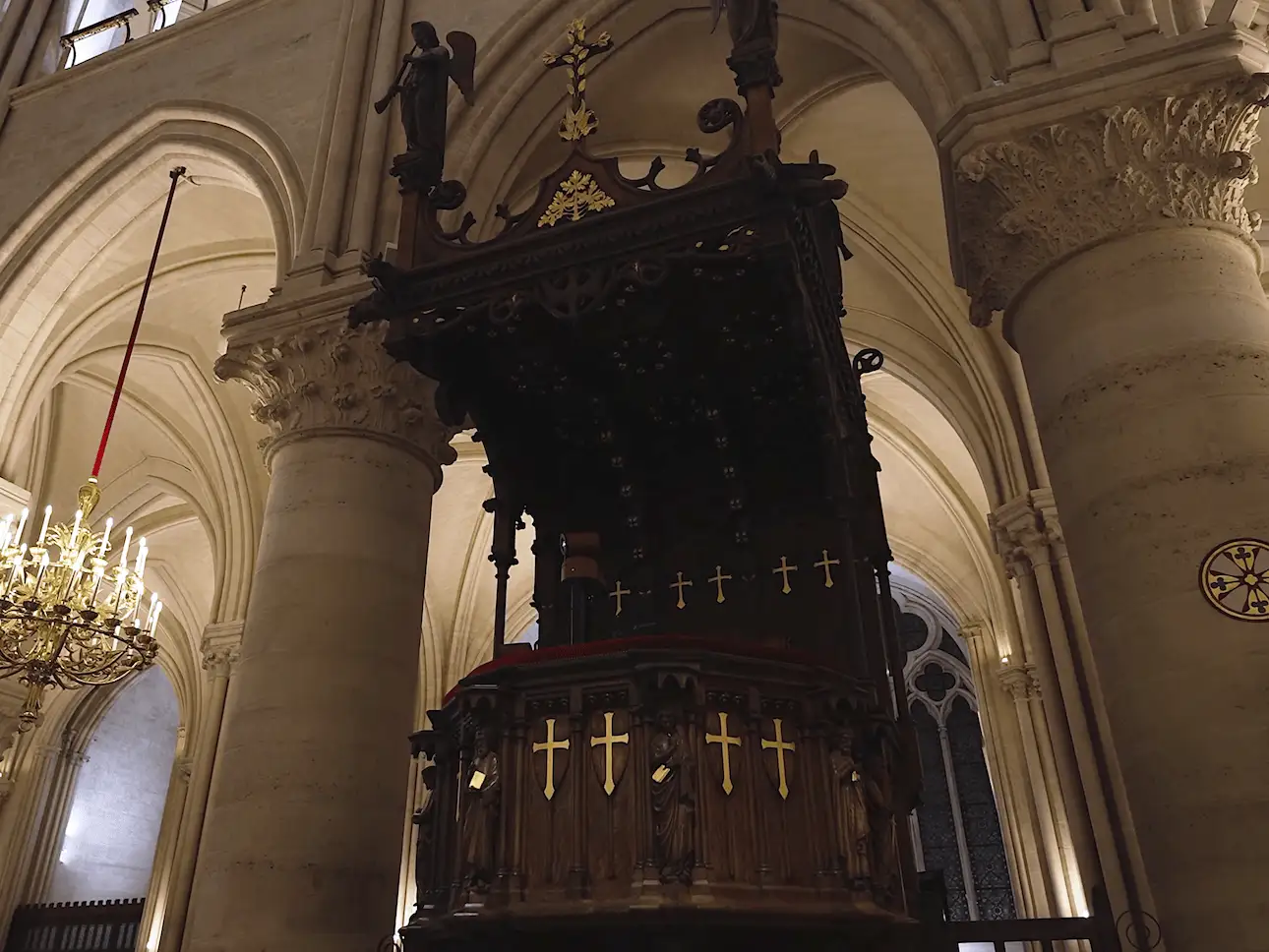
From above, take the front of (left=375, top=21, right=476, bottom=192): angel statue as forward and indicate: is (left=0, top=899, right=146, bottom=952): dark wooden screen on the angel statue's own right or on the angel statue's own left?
on the angel statue's own right

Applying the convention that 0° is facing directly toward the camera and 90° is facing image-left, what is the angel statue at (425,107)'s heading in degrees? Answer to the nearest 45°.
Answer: approximately 45°

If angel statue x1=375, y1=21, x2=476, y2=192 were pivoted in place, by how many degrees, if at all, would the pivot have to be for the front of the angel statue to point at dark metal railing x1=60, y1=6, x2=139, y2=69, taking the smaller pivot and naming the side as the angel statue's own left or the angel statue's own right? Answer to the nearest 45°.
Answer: approximately 90° to the angel statue's own right

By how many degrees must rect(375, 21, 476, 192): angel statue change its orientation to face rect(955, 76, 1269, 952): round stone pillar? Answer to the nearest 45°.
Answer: approximately 135° to its left
